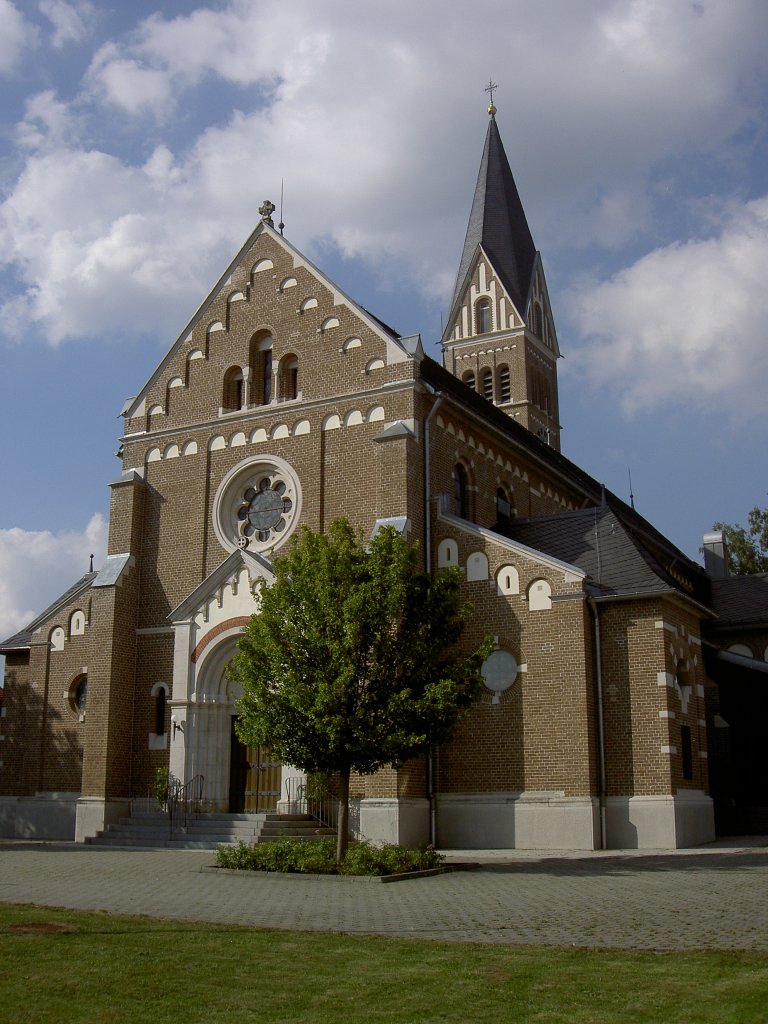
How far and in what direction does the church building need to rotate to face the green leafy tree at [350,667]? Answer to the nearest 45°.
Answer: approximately 45° to its left

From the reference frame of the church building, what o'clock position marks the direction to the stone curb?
The stone curb is roughly at 11 o'clock from the church building.

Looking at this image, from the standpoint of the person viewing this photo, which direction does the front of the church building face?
facing the viewer and to the left of the viewer
